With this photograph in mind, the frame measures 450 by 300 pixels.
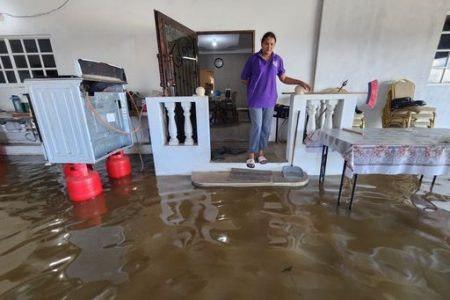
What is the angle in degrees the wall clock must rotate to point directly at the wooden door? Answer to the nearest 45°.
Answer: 0° — it already faces it

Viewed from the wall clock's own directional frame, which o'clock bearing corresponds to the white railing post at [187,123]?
The white railing post is roughly at 12 o'clock from the wall clock.

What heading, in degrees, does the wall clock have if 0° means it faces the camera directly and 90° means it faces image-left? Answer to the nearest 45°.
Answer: approximately 0°

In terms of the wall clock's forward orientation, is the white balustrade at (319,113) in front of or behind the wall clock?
in front

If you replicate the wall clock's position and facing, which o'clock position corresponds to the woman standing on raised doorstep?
The woman standing on raised doorstep is roughly at 12 o'clock from the wall clock.

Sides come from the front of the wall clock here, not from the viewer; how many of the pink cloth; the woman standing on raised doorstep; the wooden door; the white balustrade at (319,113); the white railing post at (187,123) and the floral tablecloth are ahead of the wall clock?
6

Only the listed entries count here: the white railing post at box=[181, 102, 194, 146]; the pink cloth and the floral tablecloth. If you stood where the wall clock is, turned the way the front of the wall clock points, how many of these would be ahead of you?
3

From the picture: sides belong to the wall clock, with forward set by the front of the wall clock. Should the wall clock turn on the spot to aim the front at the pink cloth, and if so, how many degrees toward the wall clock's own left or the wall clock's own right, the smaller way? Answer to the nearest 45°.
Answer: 0° — it already faces it

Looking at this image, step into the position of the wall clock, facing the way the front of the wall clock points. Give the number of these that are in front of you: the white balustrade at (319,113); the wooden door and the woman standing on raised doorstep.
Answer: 3

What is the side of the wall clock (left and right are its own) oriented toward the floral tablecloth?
front

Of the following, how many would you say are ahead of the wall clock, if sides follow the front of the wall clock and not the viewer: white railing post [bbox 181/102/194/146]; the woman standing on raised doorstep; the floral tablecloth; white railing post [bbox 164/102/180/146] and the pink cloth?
5
